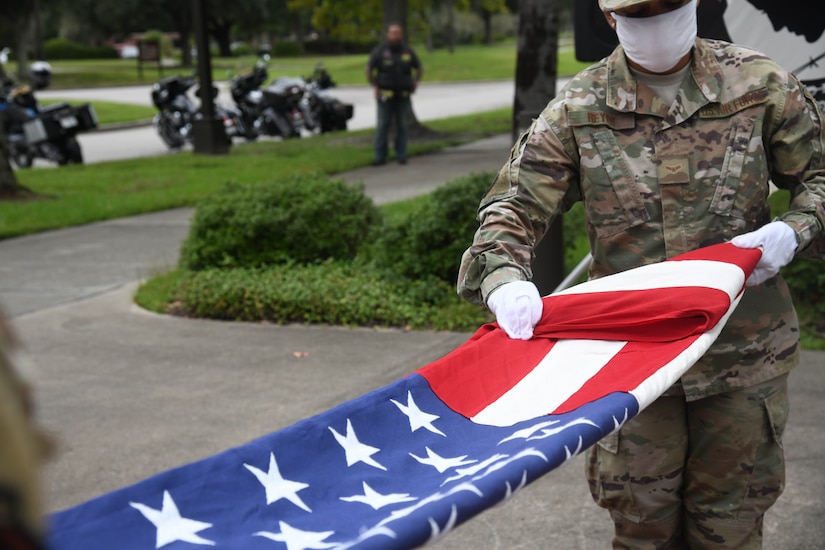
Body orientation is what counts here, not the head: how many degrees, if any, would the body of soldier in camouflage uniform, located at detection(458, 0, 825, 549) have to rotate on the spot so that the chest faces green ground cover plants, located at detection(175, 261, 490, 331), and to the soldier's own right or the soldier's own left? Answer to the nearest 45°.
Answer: approximately 135° to the soldier's own right

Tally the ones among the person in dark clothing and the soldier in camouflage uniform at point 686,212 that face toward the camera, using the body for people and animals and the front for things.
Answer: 2

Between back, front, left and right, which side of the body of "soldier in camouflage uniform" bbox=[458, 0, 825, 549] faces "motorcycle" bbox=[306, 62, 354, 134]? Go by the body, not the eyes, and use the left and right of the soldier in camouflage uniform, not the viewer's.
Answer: back

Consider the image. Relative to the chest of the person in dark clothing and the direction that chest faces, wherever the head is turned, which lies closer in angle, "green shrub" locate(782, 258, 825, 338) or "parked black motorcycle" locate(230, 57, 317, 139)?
the green shrub

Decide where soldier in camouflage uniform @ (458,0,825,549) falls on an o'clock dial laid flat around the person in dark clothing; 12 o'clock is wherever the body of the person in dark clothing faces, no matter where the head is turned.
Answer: The soldier in camouflage uniform is roughly at 12 o'clock from the person in dark clothing.

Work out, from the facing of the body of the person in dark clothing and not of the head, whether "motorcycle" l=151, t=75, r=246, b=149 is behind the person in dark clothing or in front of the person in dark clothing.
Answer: behind

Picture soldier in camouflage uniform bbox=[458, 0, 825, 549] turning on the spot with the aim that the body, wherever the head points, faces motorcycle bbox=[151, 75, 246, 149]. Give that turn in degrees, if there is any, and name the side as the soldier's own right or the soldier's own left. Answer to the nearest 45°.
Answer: approximately 135° to the soldier's own right
